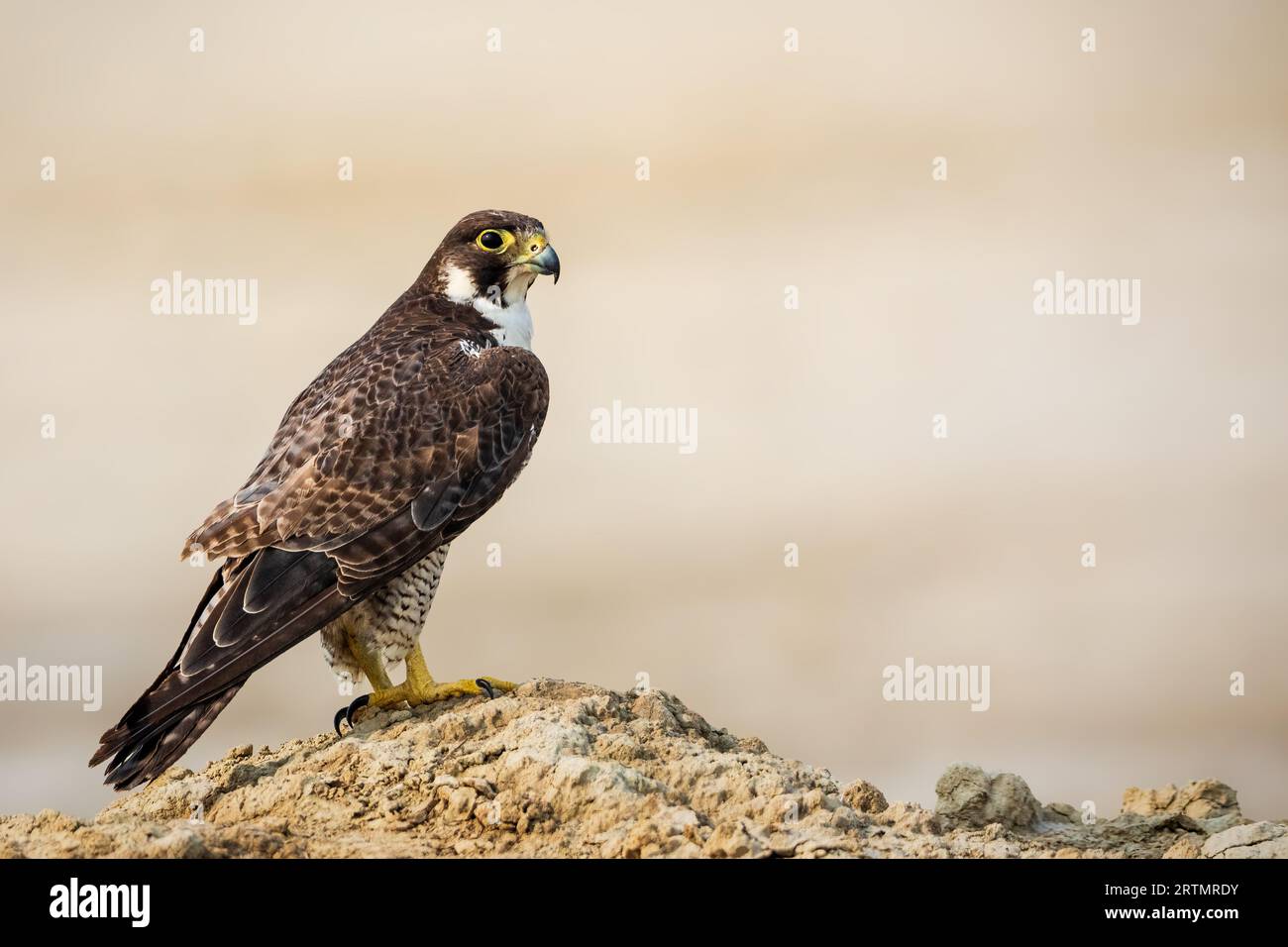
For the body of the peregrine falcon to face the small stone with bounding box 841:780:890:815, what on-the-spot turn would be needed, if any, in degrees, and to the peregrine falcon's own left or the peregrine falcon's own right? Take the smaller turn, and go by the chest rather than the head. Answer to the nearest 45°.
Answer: approximately 45° to the peregrine falcon's own right

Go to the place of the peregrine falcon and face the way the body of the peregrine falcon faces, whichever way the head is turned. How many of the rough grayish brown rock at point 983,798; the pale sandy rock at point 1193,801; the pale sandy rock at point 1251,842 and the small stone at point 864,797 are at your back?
0

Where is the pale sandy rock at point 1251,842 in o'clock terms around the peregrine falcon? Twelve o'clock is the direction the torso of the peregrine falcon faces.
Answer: The pale sandy rock is roughly at 1 o'clock from the peregrine falcon.

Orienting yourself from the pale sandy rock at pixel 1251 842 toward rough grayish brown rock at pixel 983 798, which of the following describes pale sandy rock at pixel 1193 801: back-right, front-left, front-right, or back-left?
front-right

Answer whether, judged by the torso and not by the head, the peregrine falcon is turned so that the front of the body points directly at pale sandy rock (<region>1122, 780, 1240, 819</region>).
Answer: yes

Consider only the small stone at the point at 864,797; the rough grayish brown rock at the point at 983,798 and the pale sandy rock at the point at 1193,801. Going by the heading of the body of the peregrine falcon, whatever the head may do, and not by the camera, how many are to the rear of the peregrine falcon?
0

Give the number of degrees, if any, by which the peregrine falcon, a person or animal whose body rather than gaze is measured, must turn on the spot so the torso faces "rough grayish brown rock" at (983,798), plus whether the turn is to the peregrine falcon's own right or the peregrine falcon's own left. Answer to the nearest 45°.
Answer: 0° — it already faces it

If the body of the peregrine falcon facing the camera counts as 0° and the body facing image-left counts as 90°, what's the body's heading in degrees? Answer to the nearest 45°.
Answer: approximately 270°

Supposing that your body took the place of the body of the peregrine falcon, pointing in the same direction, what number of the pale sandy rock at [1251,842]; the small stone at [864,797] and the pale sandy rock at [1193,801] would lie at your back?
0
